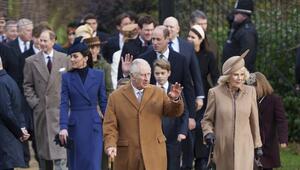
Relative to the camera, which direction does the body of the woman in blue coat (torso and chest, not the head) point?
toward the camera

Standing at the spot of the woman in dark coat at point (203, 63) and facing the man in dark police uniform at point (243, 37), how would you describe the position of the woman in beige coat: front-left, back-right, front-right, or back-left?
back-right

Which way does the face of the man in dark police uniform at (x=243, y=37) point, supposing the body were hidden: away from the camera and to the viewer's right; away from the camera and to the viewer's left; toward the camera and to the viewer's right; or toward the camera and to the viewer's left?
toward the camera and to the viewer's left

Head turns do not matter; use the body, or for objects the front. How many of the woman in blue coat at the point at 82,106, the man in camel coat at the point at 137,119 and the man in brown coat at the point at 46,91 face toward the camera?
3

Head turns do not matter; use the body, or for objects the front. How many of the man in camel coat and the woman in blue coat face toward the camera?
2

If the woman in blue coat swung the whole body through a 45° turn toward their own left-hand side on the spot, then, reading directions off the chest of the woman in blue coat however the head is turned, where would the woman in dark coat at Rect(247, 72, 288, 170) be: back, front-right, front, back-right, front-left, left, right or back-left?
front-left

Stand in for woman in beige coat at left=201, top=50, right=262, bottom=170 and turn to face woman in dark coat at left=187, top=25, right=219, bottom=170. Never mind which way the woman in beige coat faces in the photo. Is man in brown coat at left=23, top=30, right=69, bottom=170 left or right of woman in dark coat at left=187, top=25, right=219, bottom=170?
left

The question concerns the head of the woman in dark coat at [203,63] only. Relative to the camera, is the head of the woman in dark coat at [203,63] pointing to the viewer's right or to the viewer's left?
to the viewer's left

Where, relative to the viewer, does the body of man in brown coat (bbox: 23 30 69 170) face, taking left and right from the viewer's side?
facing the viewer

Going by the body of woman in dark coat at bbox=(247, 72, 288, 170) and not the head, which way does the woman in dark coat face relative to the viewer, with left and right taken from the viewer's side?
facing the viewer and to the left of the viewer

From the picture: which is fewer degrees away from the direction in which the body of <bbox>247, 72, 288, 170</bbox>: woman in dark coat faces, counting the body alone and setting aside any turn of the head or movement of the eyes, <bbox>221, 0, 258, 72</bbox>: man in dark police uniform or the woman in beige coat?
the woman in beige coat
